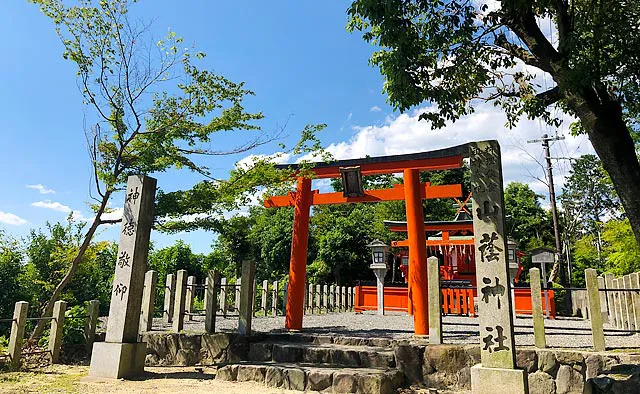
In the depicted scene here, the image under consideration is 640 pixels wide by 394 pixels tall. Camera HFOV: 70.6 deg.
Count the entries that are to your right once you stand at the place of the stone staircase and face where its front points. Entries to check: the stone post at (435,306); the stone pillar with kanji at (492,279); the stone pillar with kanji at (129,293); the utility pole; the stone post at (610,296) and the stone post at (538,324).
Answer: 1

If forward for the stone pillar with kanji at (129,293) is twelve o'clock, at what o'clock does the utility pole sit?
The utility pole is roughly at 7 o'clock from the stone pillar with kanji.

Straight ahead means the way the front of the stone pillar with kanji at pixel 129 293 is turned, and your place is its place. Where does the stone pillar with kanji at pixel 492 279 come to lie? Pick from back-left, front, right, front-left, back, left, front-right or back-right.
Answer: left

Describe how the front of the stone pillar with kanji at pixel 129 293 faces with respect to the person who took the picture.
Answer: facing the viewer and to the left of the viewer

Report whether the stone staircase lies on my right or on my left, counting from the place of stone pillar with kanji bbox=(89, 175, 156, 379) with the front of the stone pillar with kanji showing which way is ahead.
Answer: on my left

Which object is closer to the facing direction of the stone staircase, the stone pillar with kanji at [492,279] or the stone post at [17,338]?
the stone pillar with kanji

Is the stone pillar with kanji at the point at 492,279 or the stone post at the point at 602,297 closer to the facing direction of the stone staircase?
the stone pillar with kanji

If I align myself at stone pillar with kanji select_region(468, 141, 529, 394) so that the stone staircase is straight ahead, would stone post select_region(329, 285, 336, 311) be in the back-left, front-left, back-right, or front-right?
front-right

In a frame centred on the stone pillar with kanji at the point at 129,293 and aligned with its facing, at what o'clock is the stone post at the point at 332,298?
The stone post is roughly at 6 o'clock from the stone pillar with kanji.

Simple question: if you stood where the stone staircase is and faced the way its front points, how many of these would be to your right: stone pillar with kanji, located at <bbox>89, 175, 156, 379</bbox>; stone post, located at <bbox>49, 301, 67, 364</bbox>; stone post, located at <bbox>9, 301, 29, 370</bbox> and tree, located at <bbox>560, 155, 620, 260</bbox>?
3

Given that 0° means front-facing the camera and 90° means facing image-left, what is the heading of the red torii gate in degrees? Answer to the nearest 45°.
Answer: approximately 45°

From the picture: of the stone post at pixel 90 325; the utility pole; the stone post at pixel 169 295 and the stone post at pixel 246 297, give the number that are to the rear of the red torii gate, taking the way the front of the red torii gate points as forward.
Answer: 1

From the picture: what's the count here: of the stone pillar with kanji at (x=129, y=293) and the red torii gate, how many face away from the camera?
0

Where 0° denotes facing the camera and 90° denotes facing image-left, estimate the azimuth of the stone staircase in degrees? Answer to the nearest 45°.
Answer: approximately 0°

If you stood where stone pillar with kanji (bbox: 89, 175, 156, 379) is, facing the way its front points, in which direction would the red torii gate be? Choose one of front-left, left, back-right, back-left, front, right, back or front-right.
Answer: back-left

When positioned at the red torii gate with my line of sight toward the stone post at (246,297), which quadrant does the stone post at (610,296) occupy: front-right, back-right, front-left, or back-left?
back-left
